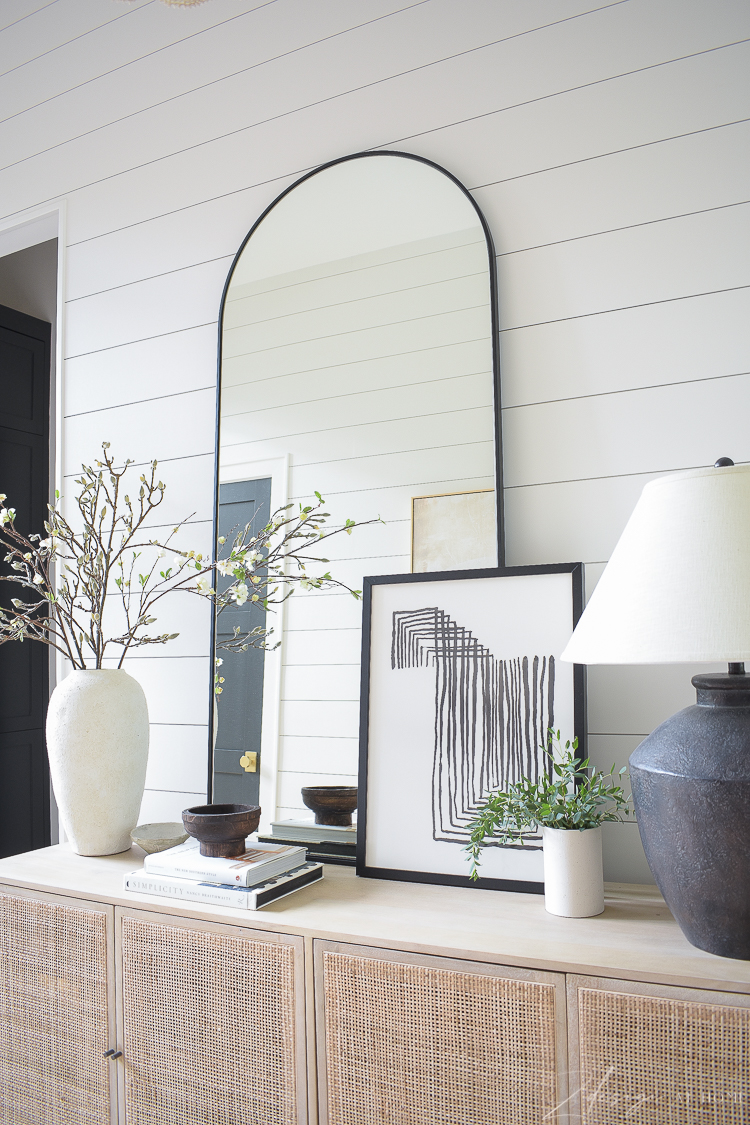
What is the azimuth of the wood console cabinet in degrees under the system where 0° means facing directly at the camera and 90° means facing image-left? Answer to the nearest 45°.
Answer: approximately 45°

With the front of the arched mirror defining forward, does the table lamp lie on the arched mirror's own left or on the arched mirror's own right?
on the arched mirror's own left

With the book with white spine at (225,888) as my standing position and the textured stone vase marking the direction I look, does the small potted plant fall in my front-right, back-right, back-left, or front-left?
back-right

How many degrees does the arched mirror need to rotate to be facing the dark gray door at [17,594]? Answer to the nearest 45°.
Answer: approximately 90° to its right
